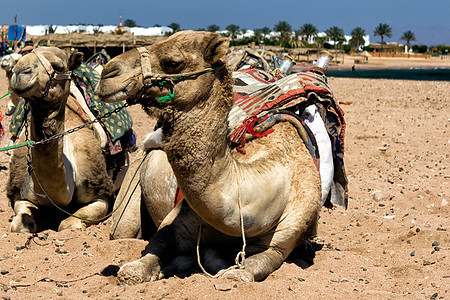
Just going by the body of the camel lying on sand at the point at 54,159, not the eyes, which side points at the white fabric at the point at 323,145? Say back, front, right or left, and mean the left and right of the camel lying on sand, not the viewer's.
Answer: left

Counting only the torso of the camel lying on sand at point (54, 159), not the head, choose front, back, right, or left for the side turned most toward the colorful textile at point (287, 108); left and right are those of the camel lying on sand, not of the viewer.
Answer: left

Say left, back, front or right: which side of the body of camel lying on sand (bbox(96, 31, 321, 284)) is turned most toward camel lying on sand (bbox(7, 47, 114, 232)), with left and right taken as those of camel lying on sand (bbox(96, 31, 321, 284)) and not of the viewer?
right

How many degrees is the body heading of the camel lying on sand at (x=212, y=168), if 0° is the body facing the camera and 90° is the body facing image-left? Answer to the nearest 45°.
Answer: approximately 45°

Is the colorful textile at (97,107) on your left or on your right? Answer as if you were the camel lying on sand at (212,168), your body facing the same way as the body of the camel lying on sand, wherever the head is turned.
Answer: on your right
